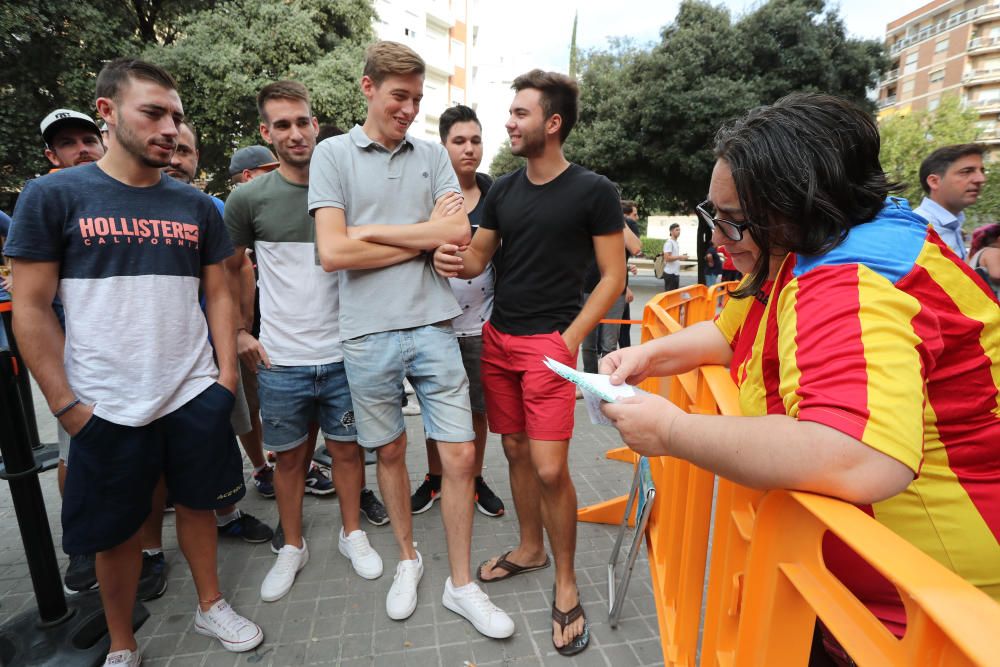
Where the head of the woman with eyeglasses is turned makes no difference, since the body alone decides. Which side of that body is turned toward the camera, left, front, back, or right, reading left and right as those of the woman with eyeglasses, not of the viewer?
left

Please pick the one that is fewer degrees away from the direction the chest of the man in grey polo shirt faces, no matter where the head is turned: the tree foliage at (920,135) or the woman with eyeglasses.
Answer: the woman with eyeglasses

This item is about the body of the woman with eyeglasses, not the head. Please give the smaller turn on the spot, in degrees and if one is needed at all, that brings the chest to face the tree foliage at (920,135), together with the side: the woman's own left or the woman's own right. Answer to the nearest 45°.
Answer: approximately 90° to the woman's own right

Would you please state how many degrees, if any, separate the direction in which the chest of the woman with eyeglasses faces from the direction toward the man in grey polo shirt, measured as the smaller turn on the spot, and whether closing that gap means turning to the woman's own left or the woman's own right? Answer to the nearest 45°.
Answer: approximately 45° to the woman's own right

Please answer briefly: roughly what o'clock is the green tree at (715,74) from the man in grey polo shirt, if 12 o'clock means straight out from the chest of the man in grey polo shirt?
The green tree is roughly at 7 o'clock from the man in grey polo shirt.

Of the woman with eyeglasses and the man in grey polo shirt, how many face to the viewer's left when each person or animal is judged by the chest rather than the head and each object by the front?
1

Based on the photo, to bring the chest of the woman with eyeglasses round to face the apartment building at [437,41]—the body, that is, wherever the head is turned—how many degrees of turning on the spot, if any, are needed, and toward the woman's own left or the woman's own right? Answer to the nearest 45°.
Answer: approximately 45° to the woman's own right

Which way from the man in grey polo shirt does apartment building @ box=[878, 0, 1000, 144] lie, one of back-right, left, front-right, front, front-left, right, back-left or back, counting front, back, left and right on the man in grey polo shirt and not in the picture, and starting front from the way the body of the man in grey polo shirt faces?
back-left
